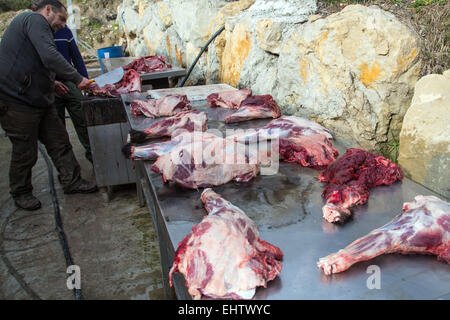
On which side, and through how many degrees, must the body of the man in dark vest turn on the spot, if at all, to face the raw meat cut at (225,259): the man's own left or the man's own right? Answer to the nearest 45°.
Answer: approximately 90° to the man's own right

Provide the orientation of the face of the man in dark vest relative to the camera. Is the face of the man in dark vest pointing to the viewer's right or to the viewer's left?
to the viewer's right

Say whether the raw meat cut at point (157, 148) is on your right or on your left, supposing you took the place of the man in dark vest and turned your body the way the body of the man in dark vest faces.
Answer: on your right

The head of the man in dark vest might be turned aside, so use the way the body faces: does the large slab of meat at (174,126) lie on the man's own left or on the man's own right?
on the man's own right

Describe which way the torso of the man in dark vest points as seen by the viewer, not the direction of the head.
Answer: to the viewer's right

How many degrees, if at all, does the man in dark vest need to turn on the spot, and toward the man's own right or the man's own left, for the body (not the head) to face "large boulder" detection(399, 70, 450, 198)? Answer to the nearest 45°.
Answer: approximately 45° to the man's own right

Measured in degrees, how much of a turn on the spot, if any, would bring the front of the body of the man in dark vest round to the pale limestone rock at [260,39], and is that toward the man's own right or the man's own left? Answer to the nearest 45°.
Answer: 0° — they already face it

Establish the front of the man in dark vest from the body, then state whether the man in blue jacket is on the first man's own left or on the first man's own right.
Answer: on the first man's own left
